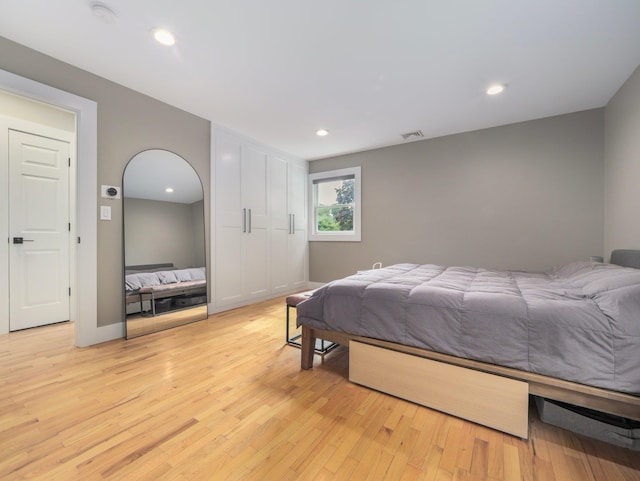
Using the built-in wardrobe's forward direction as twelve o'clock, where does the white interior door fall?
The white interior door is roughly at 4 o'clock from the built-in wardrobe.

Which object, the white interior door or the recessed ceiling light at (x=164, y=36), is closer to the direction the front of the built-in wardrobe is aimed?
the recessed ceiling light

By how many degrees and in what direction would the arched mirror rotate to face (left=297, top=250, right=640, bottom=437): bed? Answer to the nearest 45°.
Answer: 0° — it already faces it

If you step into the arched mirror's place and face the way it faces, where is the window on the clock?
The window is roughly at 10 o'clock from the arched mirror.

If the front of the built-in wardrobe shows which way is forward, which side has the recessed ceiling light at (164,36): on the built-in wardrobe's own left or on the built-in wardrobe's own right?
on the built-in wardrobe's own right

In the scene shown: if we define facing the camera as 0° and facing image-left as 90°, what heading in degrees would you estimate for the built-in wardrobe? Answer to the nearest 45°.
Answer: approximately 315°

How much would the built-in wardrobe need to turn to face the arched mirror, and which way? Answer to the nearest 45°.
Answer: approximately 90° to its right

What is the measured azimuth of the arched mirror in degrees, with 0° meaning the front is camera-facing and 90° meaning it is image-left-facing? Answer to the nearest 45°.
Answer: approximately 315°

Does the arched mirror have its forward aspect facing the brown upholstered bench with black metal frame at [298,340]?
yes
